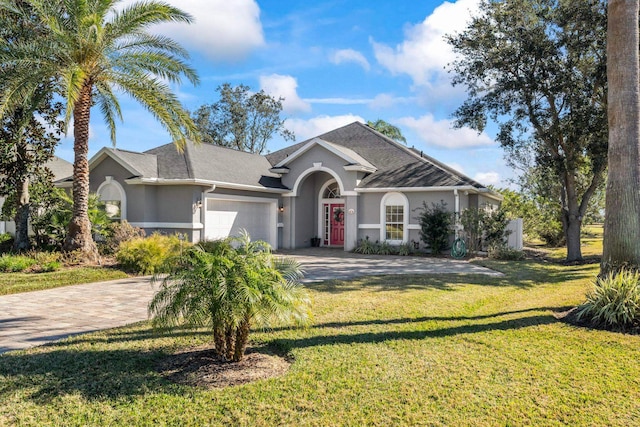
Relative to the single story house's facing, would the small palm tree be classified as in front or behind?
in front

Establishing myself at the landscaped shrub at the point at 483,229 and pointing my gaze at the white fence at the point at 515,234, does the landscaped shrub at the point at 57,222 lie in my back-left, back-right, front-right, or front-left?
back-left

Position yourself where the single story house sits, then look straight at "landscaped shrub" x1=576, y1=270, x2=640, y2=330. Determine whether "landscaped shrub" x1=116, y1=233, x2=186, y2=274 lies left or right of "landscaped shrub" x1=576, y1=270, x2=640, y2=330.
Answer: right

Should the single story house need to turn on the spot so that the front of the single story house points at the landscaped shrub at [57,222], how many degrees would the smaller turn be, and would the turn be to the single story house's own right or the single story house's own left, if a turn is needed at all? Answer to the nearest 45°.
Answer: approximately 45° to the single story house's own right

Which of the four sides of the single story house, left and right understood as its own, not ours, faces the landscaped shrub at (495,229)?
left

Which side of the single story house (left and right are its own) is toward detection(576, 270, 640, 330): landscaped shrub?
front

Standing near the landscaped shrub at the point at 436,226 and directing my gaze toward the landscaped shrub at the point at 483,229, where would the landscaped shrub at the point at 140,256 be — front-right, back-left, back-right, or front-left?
back-right

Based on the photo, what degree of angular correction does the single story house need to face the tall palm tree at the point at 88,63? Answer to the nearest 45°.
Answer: approximately 45° to its right

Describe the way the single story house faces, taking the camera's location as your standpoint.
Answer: facing the viewer

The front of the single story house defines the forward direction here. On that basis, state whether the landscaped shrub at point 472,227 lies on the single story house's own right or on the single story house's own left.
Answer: on the single story house's own left

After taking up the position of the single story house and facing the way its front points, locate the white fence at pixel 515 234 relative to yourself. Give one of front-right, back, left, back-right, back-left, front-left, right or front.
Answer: left

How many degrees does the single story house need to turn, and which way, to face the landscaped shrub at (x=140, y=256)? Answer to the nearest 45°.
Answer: approximately 45° to its right
